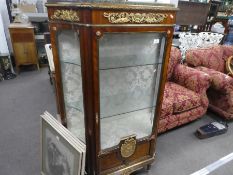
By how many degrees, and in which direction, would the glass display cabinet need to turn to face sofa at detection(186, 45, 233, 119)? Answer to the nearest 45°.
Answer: approximately 90° to its left

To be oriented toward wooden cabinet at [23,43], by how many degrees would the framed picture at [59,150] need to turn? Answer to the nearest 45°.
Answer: approximately 135° to its right

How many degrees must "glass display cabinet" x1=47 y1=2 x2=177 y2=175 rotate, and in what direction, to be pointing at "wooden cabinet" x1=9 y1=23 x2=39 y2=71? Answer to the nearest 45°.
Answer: approximately 180°

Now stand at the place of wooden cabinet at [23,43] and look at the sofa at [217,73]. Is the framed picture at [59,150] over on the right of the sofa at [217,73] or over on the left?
right
